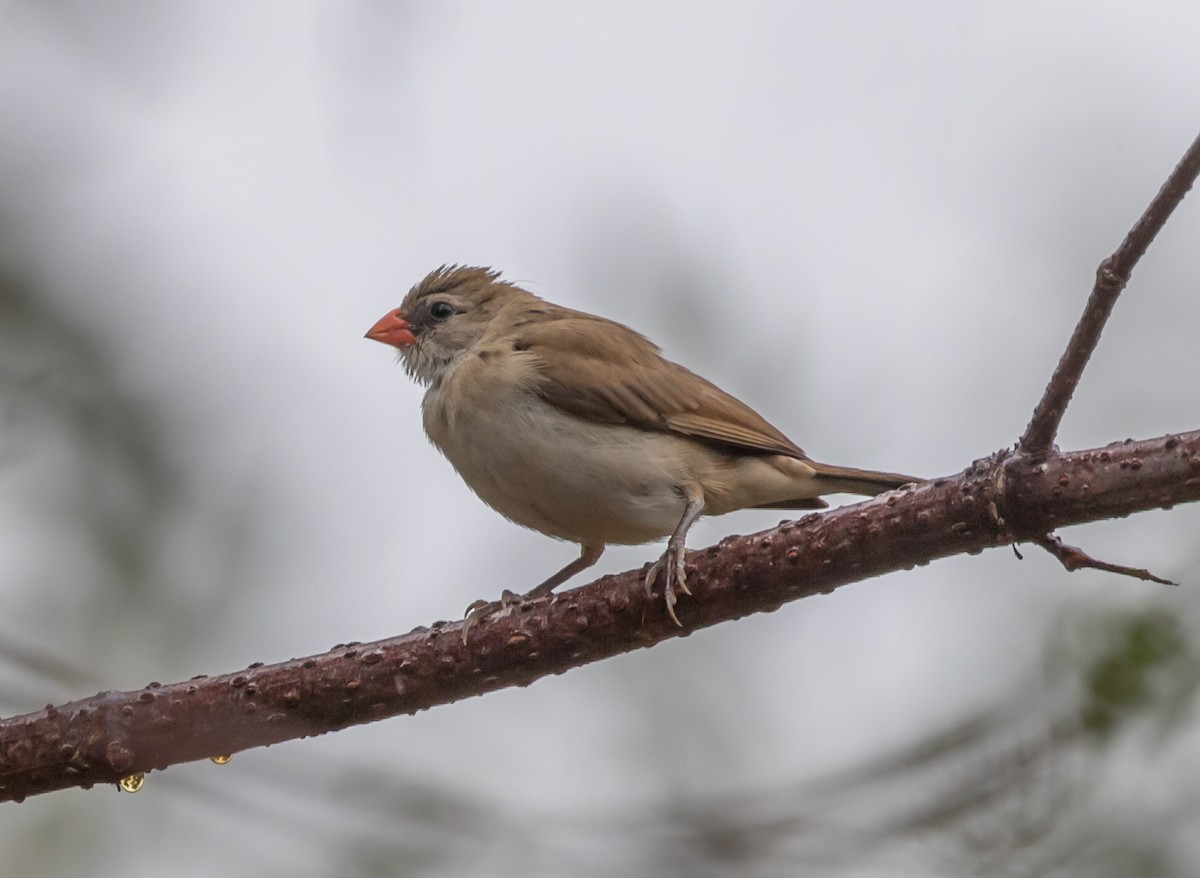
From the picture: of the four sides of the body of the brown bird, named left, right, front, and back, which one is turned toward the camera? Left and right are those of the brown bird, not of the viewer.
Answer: left

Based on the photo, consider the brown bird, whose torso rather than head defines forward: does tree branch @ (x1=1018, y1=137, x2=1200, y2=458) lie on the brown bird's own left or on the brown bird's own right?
on the brown bird's own left
